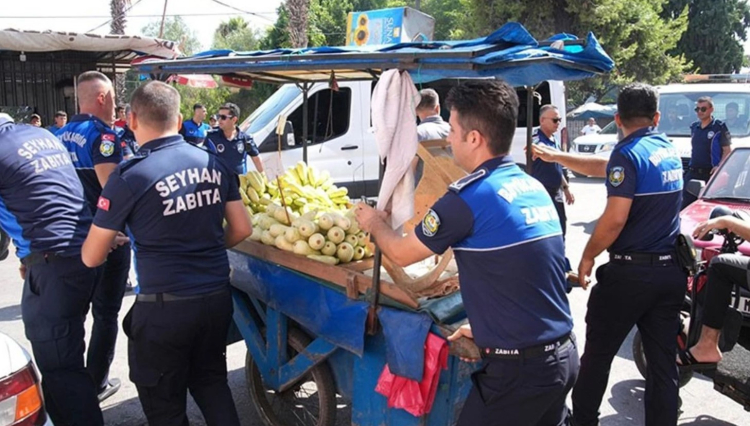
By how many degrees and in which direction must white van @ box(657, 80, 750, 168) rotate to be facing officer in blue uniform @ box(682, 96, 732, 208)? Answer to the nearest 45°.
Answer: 0° — it already faces them

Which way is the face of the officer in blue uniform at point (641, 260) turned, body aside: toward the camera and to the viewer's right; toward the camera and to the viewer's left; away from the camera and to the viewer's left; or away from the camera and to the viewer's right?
away from the camera and to the viewer's left

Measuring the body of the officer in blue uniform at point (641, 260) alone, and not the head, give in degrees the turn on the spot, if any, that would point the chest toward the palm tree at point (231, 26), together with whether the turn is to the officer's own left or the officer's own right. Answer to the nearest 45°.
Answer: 0° — they already face it

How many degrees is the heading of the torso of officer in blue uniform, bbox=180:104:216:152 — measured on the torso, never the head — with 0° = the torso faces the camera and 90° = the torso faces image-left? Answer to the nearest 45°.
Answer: approximately 315°

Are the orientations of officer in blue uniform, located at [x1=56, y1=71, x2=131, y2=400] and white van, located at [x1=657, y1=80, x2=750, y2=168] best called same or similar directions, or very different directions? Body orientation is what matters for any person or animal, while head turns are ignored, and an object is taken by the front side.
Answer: very different directions

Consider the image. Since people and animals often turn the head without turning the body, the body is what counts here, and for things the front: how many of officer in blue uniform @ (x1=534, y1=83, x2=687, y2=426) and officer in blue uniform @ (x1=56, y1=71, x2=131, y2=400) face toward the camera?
0

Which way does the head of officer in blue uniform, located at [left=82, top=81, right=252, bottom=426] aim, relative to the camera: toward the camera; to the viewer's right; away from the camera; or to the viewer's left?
away from the camera

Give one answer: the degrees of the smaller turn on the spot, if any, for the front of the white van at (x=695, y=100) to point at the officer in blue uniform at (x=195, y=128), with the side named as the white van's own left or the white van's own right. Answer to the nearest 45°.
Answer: approximately 45° to the white van's own right

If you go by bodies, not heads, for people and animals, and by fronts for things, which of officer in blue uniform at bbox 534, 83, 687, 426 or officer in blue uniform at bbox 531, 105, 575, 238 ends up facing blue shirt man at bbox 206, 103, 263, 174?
officer in blue uniform at bbox 534, 83, 687, 426

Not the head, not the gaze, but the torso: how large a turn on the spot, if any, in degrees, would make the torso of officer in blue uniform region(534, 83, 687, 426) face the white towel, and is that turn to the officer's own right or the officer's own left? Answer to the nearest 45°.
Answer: approximately 90° to the officer's own left

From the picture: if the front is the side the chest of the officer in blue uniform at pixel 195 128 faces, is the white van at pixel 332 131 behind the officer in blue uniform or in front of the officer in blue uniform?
in front

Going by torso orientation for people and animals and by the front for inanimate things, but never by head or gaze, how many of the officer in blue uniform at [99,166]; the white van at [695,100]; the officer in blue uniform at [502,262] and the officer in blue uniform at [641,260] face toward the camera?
1

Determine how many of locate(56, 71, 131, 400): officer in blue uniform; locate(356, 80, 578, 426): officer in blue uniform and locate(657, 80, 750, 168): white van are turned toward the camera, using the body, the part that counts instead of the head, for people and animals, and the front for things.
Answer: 1

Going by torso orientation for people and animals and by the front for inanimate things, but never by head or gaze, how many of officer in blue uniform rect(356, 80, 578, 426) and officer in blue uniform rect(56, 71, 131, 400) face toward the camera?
0

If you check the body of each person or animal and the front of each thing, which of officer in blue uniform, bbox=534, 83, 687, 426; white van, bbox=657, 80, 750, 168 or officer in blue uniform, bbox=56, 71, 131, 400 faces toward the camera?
the white van

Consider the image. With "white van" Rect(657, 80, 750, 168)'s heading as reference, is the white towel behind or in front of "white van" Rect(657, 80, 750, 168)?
in front

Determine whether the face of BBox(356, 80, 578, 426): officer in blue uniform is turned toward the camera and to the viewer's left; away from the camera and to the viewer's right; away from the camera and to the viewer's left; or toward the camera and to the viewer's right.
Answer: away from the camera and to the viewer's left

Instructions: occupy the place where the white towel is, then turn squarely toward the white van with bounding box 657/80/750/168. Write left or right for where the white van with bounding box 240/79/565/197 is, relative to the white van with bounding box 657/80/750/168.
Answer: left

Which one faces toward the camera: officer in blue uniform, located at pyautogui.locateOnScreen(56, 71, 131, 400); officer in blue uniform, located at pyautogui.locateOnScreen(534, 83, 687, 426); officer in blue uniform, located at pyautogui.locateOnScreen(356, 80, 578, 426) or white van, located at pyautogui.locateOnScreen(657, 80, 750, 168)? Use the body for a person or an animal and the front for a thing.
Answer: the white van
